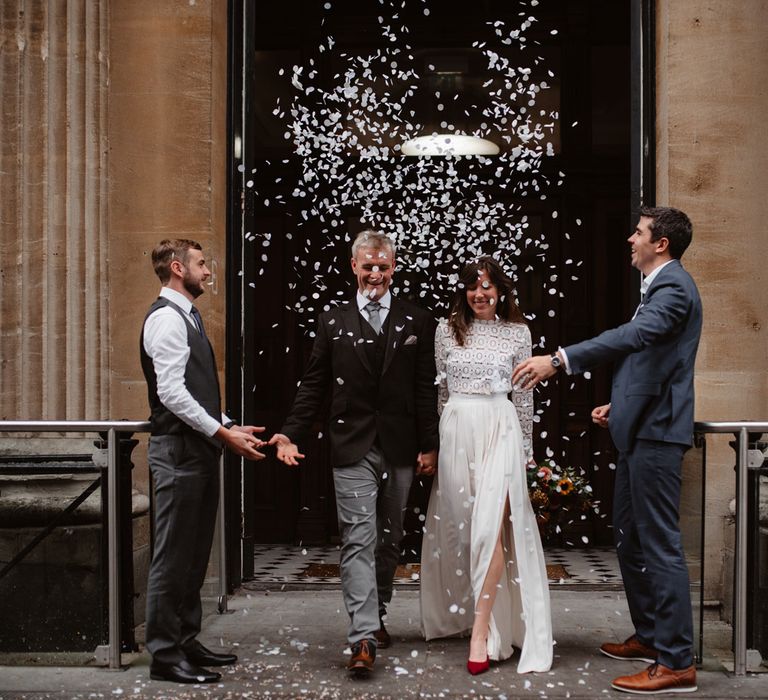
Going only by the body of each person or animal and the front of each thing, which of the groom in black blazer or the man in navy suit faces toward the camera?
the groom in black blazer

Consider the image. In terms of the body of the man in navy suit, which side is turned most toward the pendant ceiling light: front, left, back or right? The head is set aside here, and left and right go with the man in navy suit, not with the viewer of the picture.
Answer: right

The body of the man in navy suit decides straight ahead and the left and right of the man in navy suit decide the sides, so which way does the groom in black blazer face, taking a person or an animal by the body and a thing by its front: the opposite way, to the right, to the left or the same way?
to the left

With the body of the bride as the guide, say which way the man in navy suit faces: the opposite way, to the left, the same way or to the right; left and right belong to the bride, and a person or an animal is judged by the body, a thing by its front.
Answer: to the right

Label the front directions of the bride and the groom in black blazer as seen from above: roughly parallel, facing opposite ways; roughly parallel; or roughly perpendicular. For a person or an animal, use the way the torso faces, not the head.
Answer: roughly parallel

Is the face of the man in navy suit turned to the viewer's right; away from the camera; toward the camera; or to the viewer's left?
to the viewer's left

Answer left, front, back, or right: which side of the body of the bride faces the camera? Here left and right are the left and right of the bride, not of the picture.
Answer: front

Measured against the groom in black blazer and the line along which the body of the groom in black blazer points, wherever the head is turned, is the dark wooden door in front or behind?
behind

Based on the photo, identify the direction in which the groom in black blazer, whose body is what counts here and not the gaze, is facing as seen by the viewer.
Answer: toward the camera

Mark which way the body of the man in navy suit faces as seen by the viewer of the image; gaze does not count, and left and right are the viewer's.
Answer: facing to the left of the viewer

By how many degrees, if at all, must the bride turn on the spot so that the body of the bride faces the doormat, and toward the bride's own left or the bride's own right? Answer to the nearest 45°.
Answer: approximately 180°

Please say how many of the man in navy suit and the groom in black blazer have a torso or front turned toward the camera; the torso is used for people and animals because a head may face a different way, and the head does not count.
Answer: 1

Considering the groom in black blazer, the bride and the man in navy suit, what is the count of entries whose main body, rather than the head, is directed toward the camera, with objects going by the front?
2
